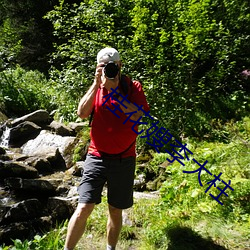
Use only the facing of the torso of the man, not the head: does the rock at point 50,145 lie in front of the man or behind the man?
behind

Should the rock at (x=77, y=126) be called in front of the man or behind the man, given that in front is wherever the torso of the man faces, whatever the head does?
behind

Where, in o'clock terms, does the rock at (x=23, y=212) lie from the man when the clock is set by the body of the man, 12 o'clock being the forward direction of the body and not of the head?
The rock is roughly at 5 o'clock from the man.

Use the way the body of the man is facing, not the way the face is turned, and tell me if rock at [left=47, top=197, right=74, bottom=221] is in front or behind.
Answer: behind

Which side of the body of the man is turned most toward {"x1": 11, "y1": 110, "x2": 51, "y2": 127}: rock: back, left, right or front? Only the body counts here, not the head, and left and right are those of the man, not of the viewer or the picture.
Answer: back

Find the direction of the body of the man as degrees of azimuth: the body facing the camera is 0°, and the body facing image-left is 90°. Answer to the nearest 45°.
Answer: approximately 0°

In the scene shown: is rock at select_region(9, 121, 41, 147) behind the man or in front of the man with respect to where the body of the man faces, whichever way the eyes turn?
behind

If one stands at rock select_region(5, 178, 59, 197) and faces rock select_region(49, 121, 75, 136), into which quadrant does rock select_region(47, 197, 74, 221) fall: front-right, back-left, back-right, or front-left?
back-right

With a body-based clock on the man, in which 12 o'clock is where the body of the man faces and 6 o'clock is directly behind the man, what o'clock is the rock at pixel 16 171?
The rock is roughly at 5 o'clock from the man.
